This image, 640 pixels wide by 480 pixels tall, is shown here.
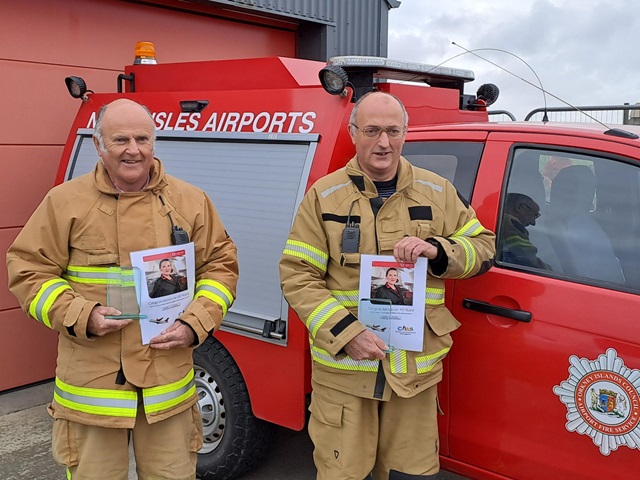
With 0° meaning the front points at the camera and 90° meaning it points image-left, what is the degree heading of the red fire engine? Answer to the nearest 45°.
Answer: approximately 315°

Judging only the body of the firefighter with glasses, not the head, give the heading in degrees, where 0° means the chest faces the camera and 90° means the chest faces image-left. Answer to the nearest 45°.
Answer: approximately 0°
